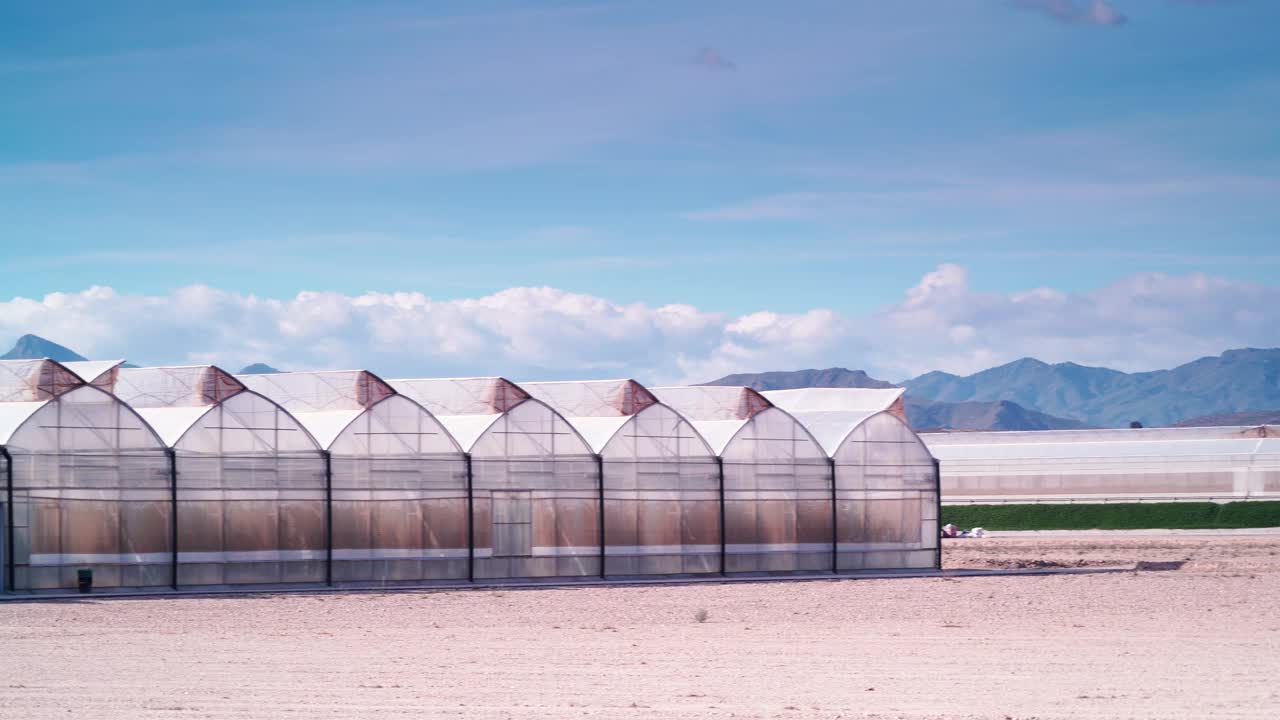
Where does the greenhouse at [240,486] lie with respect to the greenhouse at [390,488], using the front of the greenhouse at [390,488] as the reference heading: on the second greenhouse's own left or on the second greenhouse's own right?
on the second greenhouse's own right

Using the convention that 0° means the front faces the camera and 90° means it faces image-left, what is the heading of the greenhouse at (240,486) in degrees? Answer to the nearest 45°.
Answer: approximately 0°

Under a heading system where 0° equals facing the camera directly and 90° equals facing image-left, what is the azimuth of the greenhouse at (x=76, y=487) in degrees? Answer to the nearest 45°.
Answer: approximately 0°

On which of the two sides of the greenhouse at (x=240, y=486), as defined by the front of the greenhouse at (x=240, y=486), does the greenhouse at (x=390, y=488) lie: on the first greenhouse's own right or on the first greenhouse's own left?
on the first greenhouse's own left
